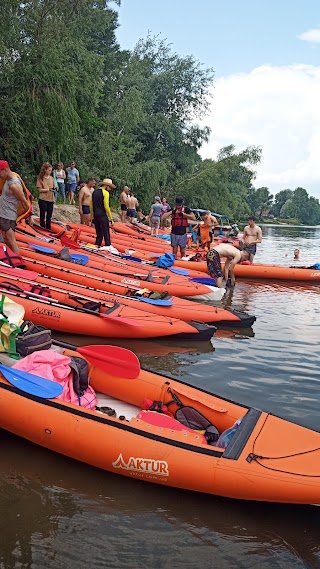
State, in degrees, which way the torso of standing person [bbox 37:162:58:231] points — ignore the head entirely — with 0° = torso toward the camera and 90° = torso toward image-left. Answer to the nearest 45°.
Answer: approximately 315°

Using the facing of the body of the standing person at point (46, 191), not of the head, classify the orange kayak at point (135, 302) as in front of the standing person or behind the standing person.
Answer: in front

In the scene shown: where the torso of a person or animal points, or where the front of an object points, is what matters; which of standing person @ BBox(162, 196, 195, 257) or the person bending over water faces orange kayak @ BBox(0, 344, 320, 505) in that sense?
the standing person

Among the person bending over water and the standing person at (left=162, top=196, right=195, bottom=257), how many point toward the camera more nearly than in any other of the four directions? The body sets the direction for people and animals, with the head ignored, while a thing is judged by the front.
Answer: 1

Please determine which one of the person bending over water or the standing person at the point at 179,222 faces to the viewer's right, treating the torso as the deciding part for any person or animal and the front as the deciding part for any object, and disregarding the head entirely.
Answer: the person bending over water

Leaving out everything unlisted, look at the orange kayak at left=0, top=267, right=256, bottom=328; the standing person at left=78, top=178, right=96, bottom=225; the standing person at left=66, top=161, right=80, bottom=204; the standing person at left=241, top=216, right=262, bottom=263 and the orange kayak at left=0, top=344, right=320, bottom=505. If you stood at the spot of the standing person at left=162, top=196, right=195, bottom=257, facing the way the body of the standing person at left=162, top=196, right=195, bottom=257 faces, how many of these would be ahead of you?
2

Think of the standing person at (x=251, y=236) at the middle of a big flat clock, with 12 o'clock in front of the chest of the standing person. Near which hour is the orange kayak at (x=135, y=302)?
The orange kayak is roughly at 11 o'clock from the standing person.

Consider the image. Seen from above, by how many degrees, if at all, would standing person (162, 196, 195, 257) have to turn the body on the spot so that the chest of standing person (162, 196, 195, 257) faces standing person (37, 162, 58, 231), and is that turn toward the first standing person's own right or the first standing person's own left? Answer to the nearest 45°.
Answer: approximately 90° to the first standing person's own right

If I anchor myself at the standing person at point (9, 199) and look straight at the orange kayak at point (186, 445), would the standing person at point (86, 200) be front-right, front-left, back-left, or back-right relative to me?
back-left

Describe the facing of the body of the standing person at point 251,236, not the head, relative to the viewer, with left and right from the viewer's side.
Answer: facing the viewer and to the left of the viewer

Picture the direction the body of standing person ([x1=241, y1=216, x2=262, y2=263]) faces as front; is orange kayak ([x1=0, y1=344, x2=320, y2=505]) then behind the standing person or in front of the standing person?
in front

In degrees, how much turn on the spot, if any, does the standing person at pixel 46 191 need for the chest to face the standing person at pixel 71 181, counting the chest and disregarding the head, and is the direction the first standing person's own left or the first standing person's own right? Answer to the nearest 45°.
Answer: approximately 135° to the first standing person's own left

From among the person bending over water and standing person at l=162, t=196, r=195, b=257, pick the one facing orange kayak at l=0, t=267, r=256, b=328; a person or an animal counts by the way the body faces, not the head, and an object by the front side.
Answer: the standing person

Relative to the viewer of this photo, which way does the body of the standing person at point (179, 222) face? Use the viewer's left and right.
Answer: facing the viewer

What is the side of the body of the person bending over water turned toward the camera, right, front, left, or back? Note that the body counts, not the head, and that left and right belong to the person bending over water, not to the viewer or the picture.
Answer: right

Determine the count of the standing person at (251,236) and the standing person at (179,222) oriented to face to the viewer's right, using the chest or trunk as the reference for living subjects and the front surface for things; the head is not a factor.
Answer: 0
